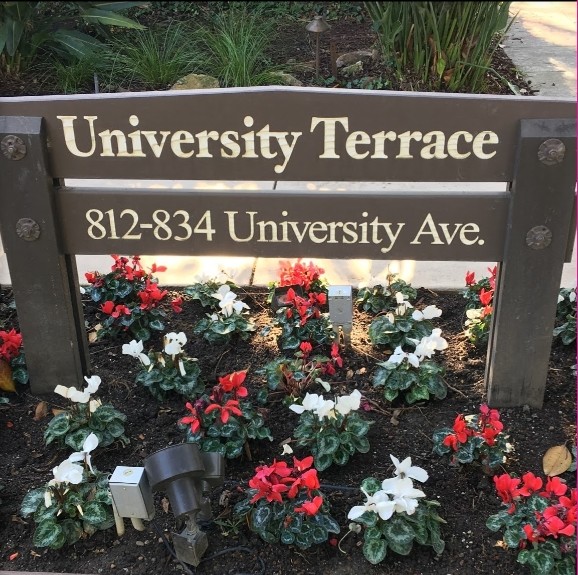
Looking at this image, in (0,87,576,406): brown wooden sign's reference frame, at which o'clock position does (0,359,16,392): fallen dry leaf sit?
The fallen dry leaf is roughly at 3 o'clock from the brown wooden sign.

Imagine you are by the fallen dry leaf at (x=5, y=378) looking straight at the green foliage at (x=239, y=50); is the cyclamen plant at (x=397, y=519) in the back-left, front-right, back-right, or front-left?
back-right

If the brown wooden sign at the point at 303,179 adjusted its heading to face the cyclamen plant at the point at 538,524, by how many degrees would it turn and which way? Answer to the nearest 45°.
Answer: approximately 45° to its left

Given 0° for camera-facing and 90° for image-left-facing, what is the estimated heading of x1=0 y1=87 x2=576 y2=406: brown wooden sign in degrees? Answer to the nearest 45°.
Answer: approximately 0°

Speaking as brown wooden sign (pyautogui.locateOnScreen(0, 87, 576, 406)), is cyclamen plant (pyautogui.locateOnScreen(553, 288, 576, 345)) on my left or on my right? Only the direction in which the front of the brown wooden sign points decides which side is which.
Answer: on my left

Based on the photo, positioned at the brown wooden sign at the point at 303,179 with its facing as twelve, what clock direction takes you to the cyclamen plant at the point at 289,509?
The cyclamen plant is roughly at 12 o'clock from the brown wooden sign.

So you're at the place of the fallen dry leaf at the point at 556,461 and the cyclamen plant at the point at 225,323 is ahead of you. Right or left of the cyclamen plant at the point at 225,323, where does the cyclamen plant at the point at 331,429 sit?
left

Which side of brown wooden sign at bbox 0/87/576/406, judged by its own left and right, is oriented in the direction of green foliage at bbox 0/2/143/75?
back

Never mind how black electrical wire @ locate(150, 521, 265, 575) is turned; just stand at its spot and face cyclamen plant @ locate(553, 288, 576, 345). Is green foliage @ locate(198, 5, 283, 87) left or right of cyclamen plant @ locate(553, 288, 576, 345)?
left

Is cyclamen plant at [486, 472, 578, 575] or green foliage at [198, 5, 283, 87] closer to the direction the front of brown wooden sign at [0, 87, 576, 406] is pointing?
the cyclamen plant
